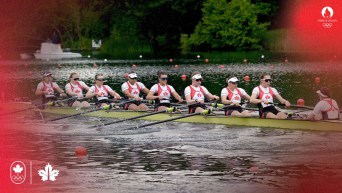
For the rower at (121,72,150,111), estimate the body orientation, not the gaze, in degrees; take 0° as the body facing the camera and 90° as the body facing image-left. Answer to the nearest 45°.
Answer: approximately 315°

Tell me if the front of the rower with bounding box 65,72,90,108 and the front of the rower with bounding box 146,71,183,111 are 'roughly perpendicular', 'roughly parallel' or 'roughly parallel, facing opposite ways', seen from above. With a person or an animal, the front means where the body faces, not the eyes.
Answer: roughly parallel

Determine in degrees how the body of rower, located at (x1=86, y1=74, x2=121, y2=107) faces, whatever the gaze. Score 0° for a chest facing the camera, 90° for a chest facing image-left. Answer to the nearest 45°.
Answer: approximately 315°

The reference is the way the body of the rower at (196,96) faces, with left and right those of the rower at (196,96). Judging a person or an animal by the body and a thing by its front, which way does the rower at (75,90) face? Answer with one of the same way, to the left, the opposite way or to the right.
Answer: the same way

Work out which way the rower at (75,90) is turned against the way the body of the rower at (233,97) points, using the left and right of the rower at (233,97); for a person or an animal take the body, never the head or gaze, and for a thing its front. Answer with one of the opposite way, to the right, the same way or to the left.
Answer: the same way

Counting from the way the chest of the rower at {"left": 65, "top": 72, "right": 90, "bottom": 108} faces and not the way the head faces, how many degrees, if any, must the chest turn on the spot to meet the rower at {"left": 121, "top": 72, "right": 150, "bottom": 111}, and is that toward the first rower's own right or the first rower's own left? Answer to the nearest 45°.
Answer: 0° — they already face them

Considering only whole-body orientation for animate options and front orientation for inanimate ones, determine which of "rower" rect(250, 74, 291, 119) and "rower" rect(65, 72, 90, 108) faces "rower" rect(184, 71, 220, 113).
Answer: "rower" rect(65, 72, 90, 108)

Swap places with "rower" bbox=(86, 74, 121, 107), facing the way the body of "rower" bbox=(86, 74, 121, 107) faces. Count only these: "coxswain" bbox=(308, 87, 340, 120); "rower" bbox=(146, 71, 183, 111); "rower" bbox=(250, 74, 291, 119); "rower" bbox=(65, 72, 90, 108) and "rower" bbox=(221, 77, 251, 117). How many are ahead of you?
4

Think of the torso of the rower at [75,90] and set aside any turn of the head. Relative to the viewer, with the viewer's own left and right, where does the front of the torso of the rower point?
facing the viewer and to the right of the viewer

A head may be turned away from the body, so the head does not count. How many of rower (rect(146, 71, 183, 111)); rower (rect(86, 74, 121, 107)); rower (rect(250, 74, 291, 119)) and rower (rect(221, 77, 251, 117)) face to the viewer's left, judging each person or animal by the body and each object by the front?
0

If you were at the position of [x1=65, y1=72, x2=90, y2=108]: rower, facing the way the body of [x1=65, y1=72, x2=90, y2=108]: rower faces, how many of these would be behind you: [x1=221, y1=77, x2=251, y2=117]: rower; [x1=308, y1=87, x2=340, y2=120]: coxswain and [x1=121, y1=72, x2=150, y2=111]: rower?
0

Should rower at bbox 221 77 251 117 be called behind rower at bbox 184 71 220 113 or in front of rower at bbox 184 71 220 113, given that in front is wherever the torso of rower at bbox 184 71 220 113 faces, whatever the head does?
in front

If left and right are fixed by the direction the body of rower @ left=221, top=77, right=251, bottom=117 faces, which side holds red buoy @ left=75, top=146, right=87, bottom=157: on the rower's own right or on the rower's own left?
on the rower's own right

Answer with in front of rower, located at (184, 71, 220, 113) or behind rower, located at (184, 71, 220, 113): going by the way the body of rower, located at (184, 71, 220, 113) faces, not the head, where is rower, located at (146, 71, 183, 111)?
behind

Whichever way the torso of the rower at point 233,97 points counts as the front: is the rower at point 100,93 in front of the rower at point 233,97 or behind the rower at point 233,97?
behind

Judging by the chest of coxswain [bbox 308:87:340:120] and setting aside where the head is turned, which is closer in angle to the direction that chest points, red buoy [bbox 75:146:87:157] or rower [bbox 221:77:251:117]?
the rower
